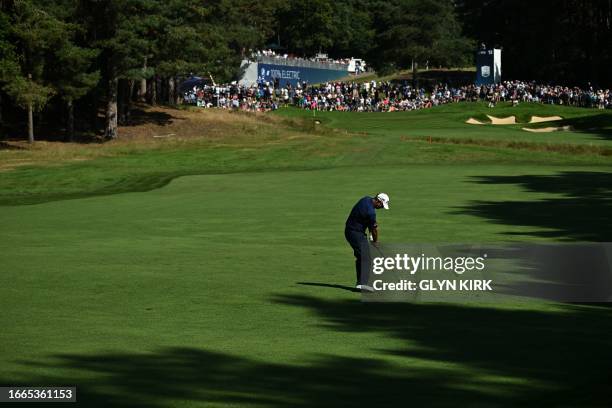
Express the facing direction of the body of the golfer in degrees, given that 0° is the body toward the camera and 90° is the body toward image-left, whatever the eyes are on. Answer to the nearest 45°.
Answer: approximately 270°
